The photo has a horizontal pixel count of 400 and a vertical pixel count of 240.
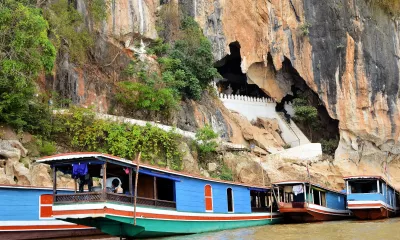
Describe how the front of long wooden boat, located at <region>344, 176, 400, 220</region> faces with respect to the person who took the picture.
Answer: facing away from the viewer and to the right of the viewer

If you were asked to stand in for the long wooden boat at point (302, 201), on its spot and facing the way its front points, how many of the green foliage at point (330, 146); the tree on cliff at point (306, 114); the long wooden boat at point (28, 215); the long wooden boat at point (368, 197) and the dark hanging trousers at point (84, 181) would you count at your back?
2

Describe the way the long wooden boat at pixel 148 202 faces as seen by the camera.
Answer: facing away from the viewer and to the right of the viewer

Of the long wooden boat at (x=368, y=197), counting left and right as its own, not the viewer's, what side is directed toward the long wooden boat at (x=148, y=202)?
back

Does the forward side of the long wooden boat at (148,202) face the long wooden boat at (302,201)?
yes

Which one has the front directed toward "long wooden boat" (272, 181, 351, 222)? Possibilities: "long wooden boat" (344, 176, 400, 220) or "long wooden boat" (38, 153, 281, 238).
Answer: "long wooden boat" (38, 153, 281, 238)

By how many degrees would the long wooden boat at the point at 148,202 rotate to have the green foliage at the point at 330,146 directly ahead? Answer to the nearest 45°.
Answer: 0° — it already faces it

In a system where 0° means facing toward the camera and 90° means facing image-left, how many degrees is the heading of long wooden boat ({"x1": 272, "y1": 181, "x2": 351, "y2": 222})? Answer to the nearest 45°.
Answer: approximately 225°

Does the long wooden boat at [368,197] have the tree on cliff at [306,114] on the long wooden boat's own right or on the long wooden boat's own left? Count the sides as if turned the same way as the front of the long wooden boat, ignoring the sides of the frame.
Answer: on the long wooden boat's own left
